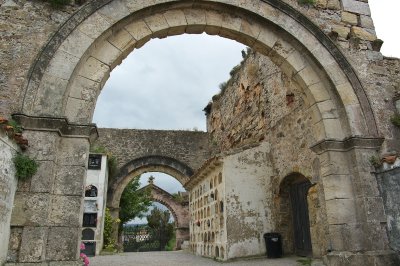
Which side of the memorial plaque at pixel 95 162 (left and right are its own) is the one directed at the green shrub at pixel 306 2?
left

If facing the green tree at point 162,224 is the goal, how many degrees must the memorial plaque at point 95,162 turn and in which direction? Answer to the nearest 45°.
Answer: approximately 135° to its left

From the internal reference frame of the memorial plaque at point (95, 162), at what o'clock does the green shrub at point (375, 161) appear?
The green shrub is roughly at 11 o'clock from the memorial plaque.

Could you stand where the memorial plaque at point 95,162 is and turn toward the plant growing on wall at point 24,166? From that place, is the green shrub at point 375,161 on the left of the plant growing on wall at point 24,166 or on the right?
left

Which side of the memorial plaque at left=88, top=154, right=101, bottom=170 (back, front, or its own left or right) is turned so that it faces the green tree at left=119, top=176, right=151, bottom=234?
back

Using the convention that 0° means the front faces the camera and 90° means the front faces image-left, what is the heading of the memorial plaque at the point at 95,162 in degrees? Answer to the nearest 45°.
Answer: approximately 0°

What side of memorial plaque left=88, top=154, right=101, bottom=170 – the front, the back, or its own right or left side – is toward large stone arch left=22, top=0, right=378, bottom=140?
front

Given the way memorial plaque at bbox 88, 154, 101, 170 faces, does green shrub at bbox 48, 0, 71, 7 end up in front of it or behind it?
in front

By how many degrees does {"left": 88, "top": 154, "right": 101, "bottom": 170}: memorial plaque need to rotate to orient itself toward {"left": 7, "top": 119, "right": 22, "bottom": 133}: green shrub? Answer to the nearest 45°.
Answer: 0° — it already faces it

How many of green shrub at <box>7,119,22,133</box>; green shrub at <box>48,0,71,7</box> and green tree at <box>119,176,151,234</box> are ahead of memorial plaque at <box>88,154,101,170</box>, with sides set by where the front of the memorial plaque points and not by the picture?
2

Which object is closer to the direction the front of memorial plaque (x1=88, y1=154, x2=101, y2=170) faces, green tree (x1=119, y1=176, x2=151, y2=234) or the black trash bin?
the black trash bin

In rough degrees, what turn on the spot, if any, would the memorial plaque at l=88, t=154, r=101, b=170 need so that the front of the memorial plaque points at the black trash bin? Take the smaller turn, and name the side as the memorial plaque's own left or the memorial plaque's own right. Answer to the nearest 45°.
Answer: approximately 45° to the memorial plaque's own left
